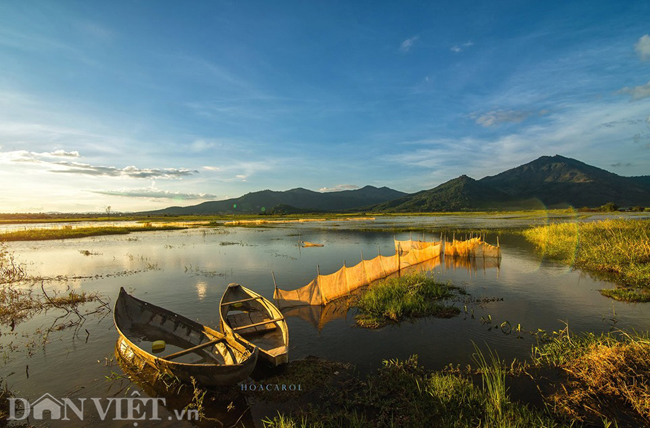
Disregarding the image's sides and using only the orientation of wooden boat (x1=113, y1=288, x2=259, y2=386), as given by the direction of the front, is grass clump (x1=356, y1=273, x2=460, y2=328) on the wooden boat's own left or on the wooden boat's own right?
on the wooden boat's own right

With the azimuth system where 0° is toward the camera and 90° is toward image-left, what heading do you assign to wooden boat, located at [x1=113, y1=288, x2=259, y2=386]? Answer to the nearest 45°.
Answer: approximately 135°
